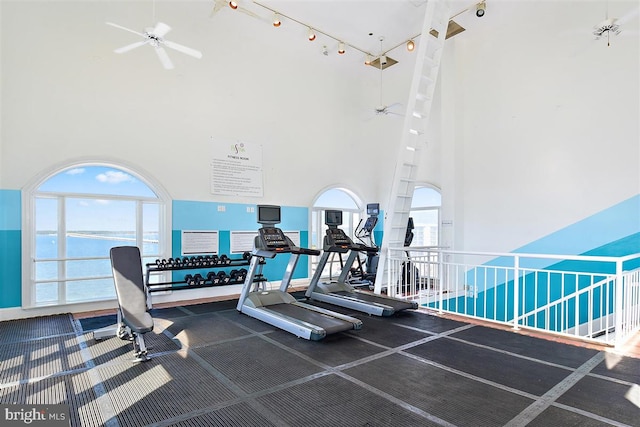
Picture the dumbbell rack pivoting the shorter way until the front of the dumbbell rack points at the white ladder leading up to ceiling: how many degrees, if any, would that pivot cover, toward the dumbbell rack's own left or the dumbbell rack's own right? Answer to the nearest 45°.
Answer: approximately 90° to the dumbbell rack's own left

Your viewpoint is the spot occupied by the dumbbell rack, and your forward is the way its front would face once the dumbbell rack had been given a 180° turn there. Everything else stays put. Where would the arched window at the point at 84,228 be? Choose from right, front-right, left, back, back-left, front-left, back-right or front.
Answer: left

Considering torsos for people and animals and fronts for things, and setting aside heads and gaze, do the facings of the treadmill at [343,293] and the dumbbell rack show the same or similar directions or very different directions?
very different directions

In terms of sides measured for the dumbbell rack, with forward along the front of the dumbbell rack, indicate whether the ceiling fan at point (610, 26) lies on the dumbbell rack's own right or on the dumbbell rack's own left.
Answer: on the dumbbell rack's own left

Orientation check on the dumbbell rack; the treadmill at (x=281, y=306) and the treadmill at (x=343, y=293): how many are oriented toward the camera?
1

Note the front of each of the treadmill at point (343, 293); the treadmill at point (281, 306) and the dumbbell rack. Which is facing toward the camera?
the dumbbell rack

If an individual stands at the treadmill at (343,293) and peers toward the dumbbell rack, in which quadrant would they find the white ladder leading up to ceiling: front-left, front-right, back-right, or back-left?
back-right

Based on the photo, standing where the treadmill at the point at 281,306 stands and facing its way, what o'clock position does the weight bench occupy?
The weight bench is roughly at 9 o'clock from the treadmill.

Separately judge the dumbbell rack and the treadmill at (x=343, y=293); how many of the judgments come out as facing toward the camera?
1

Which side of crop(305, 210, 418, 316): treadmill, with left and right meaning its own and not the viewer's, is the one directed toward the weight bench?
left

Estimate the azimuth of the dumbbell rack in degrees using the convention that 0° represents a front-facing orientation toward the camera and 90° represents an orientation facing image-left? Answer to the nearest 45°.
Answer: approximately 0°
